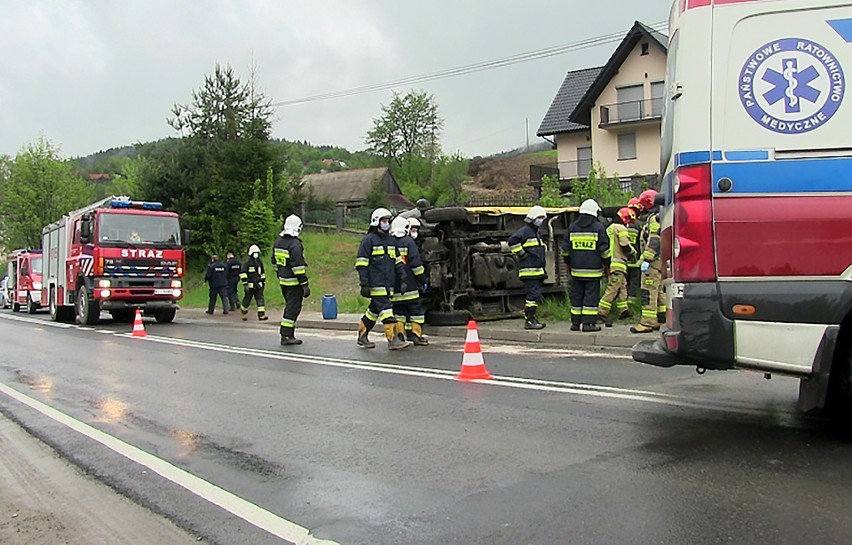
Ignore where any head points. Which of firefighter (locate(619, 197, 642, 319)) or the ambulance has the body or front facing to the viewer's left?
the firefighter

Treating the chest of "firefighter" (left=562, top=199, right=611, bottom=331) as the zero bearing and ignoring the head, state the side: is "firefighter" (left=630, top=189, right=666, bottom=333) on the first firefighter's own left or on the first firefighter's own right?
on the first firefighter's own right

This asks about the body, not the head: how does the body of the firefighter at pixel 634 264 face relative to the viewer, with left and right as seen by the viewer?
facing to the left of the viewer

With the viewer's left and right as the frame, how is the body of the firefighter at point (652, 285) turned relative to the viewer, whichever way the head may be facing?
facing to the left of the viewer

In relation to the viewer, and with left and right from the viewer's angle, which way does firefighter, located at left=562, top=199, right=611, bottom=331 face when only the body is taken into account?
facing away from the viewer

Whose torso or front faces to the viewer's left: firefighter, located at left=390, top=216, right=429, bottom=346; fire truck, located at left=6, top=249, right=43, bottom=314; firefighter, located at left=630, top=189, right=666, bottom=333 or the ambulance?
firefighter, located at left=630, top=189, right=666, bottom=333

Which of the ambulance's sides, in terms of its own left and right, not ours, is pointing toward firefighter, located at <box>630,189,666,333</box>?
left

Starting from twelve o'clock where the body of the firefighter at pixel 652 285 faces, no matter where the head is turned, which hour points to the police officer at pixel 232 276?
the police officer at pixel 232 276 is roughly at 1 o'clock from the firefighter at pixel 652 285.

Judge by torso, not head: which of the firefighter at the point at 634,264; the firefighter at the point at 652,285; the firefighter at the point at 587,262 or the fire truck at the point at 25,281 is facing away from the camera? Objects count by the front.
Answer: the firefighter at the point at 587,262

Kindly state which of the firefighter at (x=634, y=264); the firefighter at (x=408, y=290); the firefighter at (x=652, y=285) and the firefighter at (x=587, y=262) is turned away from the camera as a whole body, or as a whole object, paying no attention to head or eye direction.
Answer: the firefighter at (x=587, y=262)
